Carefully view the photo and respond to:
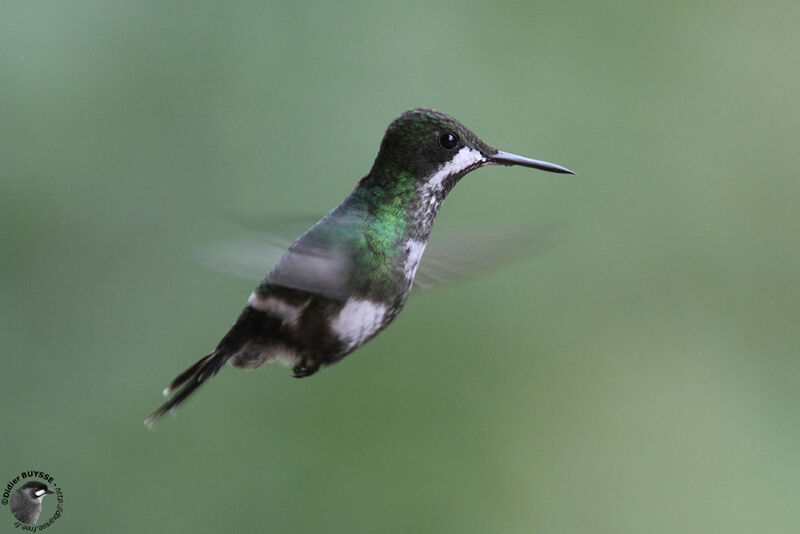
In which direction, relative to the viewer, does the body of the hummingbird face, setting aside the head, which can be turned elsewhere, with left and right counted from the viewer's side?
facing to the right of the viewer
